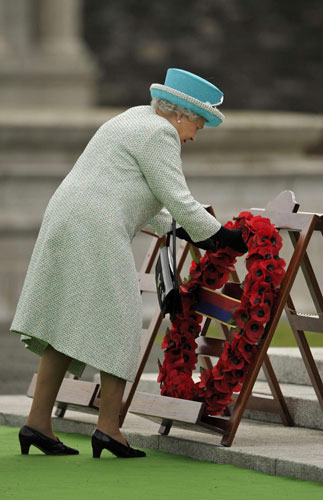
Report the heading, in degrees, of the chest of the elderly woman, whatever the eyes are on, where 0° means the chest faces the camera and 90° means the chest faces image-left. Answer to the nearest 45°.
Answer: approximately 270°
